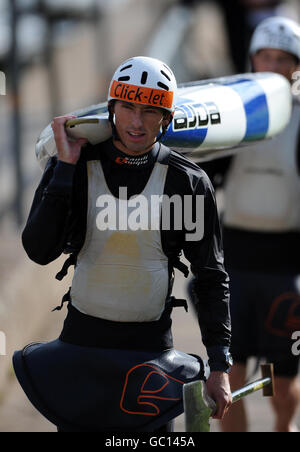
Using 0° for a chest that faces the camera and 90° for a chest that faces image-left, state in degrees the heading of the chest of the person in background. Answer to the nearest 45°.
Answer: approximately 0°
